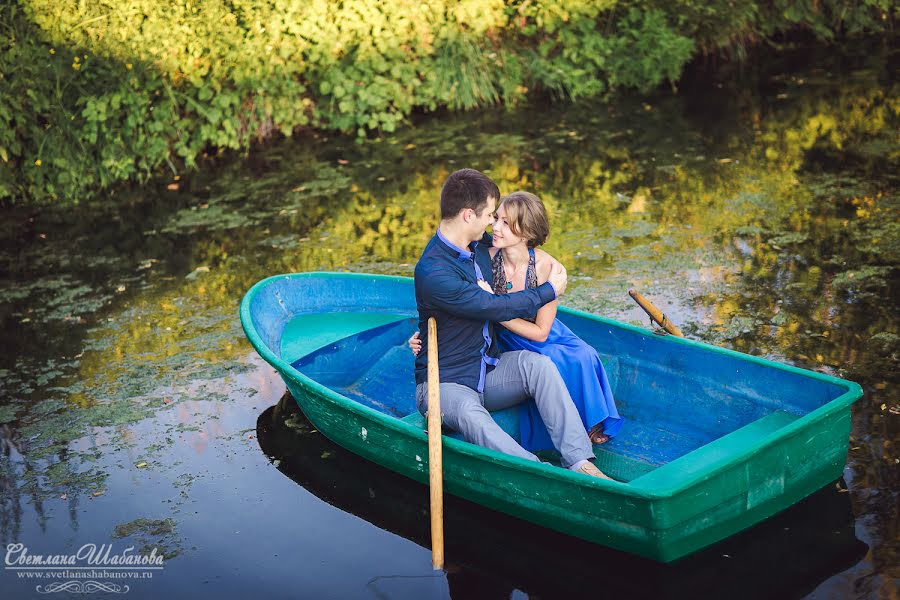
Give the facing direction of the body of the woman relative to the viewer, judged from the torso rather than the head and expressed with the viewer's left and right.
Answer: facing the viewer and to the left of the viewer

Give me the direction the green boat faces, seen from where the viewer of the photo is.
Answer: facing away from the viewer and to the left of the viewer

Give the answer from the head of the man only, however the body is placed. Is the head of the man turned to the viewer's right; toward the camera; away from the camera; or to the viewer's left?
to the viewer's right

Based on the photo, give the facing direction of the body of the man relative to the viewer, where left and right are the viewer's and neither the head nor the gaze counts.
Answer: facing the viewer and to the right of the viewer

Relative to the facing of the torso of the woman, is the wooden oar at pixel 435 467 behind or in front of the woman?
in front
